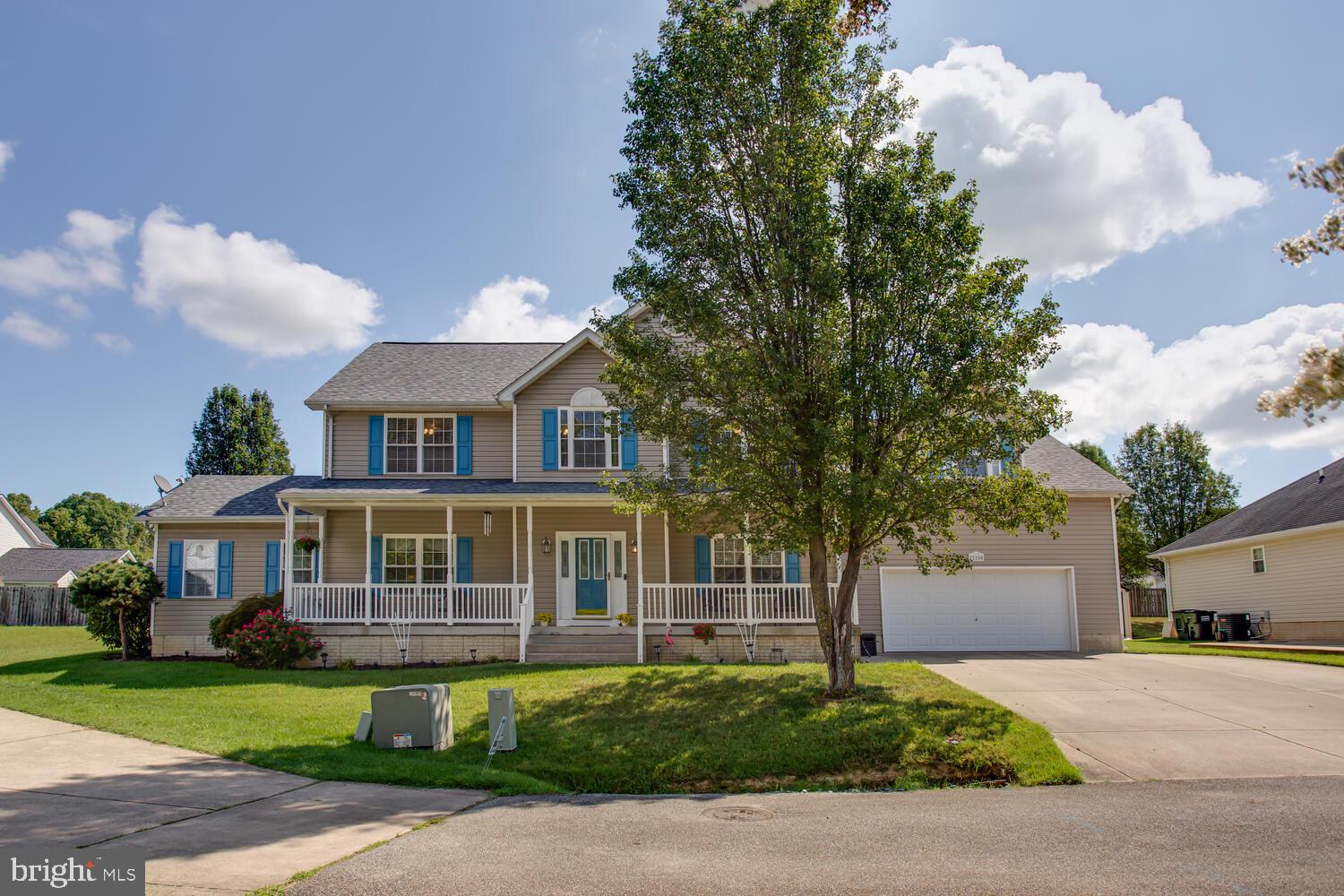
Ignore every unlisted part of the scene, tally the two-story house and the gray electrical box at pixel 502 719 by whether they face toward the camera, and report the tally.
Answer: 2

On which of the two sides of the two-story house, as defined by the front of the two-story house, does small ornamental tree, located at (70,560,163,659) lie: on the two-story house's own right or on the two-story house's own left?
on the two-story house's own right

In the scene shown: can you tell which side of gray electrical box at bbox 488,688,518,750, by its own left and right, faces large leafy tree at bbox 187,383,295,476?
back

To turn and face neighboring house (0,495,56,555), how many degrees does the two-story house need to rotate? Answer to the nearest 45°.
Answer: approximately 135° to its right

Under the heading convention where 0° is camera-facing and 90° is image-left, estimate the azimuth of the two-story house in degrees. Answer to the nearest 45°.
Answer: approximately 0°

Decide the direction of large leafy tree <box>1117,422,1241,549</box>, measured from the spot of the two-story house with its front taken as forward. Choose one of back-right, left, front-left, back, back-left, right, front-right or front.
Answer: back-left

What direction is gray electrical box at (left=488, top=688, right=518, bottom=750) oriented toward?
toward the camera

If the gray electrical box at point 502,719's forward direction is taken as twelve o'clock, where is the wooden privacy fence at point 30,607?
The wooden privacy fence is roughly at 5 o'clock from the gray electrical box.

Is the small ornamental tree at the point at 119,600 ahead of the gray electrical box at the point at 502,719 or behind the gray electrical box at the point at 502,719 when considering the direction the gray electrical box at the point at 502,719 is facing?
behind

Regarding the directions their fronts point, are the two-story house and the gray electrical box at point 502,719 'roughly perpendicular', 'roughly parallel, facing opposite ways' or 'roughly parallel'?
roughly parallel
